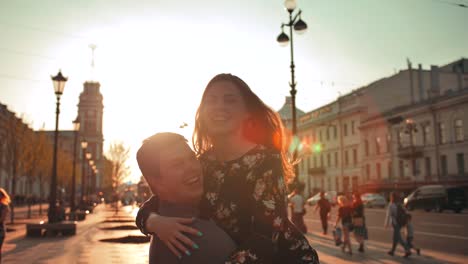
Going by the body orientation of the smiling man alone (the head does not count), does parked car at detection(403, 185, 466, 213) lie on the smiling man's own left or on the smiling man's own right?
on the smiling man's own left

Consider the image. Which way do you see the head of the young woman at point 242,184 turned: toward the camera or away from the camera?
toward the camera

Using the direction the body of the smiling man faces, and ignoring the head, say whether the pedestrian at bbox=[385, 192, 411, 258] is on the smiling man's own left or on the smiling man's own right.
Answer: on the smiling man's own left

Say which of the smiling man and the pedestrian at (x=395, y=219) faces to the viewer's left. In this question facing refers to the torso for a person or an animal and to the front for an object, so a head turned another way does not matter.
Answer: the pedestrian

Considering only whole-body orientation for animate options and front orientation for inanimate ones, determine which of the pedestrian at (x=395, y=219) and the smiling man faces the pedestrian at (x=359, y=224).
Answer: the pedestrian at (x=395, y=219)

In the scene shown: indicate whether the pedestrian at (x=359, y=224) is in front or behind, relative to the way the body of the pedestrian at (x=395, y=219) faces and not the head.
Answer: in front

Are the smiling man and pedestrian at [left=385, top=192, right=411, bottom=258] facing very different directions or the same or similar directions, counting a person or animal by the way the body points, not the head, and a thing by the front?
very different directions

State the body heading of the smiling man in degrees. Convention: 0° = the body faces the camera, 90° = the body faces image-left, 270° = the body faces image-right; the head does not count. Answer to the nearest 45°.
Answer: approximately 315°

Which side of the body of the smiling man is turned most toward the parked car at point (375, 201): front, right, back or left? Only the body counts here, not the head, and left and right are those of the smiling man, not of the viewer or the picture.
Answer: left

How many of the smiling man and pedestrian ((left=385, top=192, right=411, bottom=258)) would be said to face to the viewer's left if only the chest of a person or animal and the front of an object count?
1

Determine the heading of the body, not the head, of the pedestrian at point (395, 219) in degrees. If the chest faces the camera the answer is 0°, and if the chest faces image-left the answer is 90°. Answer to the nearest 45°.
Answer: approximately 90°

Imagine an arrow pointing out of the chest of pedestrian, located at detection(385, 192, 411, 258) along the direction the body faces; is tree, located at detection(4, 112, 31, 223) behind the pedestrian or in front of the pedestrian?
in front

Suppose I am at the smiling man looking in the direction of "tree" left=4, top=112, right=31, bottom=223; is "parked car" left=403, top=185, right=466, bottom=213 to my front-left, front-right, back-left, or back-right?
front-right
